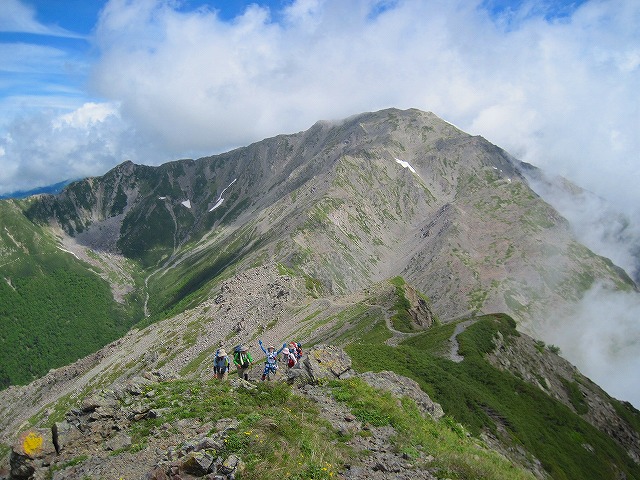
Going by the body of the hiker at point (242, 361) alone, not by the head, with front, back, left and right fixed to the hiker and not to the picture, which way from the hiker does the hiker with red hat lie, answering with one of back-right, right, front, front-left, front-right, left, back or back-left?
back-left

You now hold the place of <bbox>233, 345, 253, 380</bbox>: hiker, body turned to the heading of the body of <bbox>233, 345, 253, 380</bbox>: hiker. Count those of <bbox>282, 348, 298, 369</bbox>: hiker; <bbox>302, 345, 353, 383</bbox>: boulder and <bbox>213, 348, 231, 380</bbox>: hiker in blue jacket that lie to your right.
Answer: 1

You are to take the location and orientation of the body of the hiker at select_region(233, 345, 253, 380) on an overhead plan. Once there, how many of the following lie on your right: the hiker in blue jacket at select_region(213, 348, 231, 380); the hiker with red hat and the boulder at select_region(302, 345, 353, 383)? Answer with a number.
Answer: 1

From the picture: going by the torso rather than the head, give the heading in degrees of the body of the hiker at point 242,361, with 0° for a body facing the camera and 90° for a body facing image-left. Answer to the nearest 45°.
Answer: approximately 0°

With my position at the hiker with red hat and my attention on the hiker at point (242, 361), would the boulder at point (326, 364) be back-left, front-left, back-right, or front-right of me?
back-left

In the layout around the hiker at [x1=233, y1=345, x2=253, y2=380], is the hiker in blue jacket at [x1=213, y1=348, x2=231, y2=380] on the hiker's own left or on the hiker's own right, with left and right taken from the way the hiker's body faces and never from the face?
on the hiker's own right

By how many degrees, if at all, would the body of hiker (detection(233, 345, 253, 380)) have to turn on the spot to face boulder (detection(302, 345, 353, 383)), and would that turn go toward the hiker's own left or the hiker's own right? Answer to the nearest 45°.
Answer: approximately 135° to the hiker's own left
